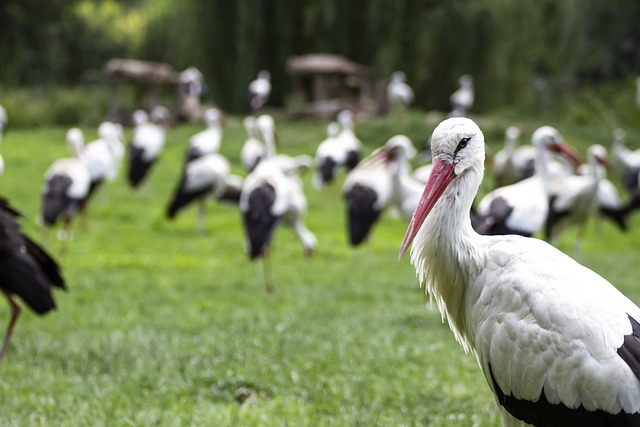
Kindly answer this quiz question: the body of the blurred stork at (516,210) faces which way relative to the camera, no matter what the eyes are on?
to the viewer's right

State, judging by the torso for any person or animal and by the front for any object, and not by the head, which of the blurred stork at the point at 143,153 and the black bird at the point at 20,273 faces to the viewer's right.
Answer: the blurred stork

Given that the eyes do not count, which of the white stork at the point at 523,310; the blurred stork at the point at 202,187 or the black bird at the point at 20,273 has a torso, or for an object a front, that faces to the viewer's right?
the blurred stork

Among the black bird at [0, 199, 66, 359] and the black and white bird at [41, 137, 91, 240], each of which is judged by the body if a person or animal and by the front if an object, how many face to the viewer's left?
1

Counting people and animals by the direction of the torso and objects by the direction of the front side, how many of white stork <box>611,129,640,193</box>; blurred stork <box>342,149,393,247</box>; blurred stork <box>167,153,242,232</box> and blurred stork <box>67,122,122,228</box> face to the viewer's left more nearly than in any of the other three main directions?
1

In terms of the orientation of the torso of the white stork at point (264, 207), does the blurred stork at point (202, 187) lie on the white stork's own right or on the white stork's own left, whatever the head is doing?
on the white stork's own left

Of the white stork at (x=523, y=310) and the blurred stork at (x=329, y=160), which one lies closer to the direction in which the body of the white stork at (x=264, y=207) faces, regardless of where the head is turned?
the blurred stork

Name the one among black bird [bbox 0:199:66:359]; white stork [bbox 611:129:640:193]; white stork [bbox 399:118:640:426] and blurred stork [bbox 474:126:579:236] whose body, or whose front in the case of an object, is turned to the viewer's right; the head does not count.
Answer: the blurred stork

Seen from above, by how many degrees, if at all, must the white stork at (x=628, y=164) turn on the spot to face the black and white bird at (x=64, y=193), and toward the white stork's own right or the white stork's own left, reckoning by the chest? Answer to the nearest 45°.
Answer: approximately 45° to the white stork's own left

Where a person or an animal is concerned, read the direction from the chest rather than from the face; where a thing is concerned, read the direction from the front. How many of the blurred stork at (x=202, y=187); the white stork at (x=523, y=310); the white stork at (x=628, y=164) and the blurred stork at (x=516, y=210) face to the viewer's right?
2

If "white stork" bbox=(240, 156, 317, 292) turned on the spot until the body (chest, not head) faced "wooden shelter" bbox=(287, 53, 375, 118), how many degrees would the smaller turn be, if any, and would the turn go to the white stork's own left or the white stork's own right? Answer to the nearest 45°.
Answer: approximately 45° to the white stork's own left

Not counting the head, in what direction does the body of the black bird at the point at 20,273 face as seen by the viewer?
to the viewer's left

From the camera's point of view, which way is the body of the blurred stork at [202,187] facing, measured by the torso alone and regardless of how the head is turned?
to the viewer's right
